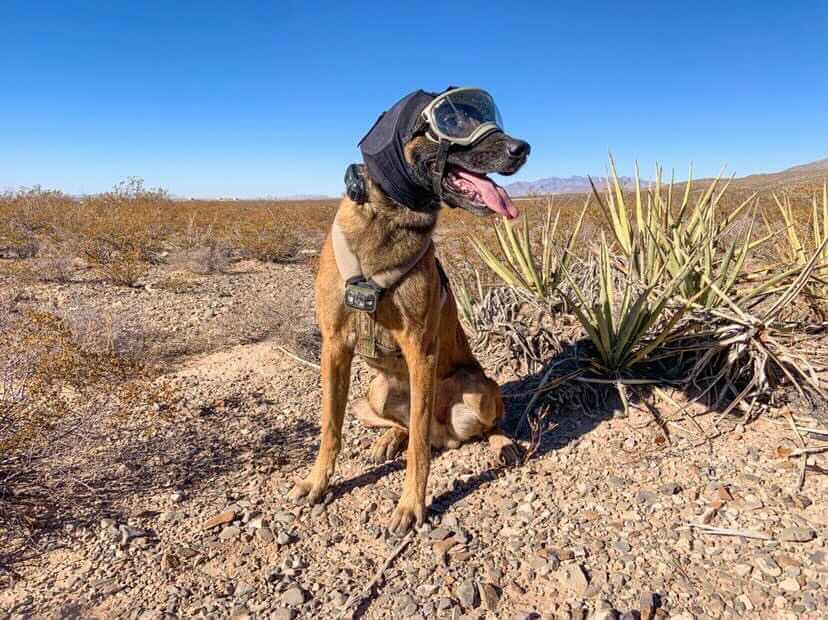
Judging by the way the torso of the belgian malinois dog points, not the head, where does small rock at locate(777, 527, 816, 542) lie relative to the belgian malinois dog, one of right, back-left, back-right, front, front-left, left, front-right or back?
back-left

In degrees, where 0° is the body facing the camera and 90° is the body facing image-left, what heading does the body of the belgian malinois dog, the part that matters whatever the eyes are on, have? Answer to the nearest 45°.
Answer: approximately 45°

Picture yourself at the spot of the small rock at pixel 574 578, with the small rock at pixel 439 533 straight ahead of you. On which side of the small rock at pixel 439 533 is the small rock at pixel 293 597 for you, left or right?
left

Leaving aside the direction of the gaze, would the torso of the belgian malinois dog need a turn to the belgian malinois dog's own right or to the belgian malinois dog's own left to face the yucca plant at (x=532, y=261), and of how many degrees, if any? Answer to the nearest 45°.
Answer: approximately 180°

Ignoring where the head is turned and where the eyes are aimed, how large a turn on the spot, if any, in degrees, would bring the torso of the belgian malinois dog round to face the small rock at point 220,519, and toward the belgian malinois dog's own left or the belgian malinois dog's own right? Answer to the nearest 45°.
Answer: approximately 45° to the belgian malinois dog's own right

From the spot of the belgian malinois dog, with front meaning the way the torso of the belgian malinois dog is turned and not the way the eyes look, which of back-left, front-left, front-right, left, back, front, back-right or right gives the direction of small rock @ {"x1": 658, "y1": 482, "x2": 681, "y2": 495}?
back-left
